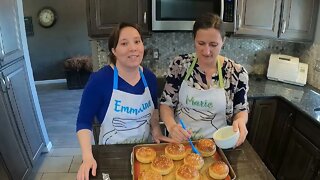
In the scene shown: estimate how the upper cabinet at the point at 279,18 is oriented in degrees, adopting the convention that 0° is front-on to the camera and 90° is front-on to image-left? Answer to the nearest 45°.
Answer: approximately 0°

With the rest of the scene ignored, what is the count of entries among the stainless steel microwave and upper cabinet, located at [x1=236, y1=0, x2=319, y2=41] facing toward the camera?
2

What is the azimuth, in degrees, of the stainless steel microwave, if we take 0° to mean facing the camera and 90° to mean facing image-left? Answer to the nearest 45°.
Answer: approximately 0°

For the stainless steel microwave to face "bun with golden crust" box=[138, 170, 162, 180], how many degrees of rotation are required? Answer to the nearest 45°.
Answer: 0° — it already faces it

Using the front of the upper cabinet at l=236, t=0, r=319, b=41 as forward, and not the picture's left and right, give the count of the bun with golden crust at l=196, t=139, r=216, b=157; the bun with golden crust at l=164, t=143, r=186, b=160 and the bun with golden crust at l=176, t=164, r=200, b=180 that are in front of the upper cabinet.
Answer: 3
